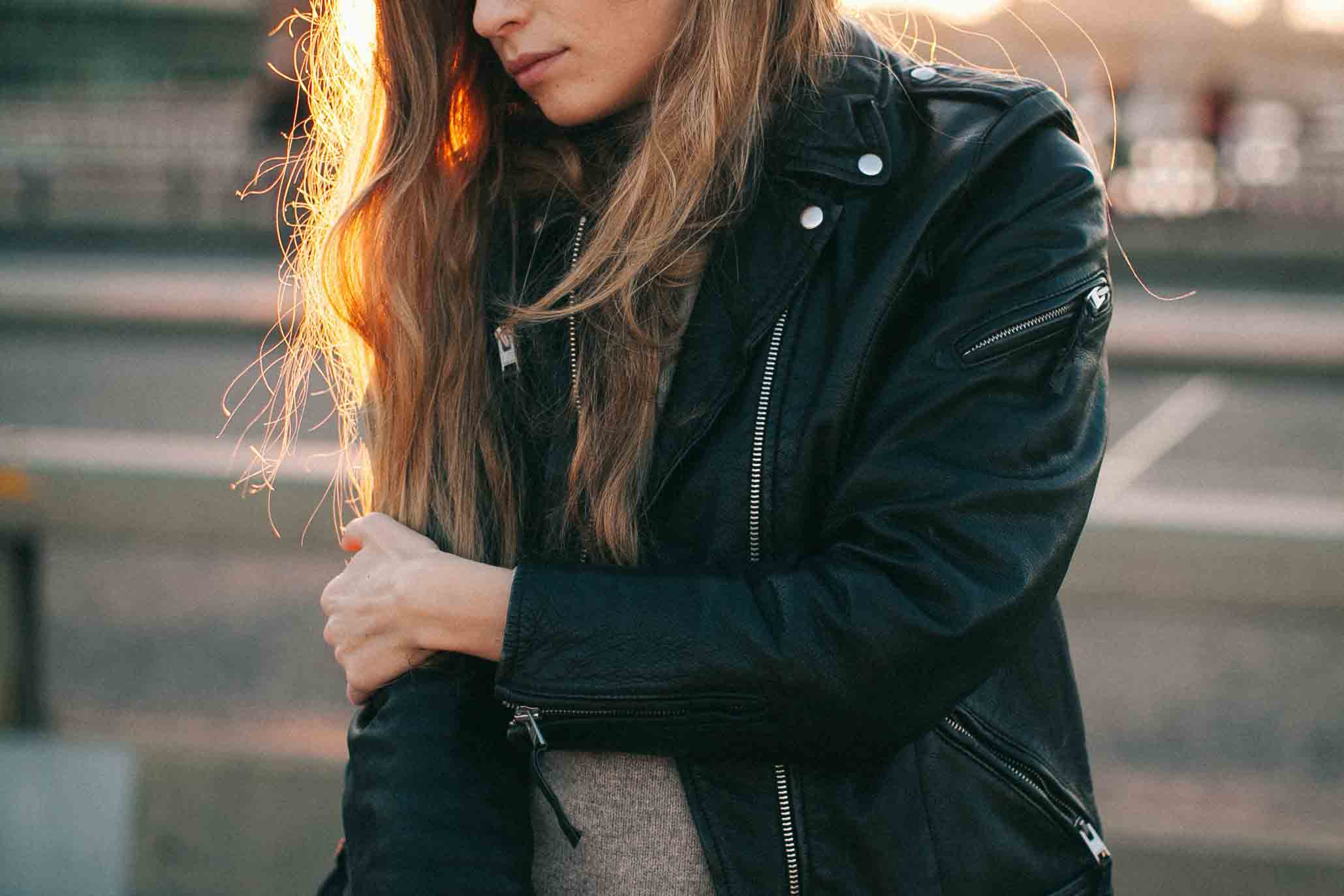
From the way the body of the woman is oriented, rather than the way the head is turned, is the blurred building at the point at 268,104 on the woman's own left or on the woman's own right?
on the woman's own right

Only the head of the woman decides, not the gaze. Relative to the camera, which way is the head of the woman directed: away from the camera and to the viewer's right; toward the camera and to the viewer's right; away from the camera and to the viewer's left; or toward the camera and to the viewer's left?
toward the camera and to the viewer's left

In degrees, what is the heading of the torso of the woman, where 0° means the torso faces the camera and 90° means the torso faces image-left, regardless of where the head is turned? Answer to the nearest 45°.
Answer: approximately 45°
